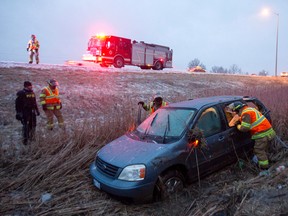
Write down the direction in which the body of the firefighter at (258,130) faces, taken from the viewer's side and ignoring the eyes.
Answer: to the viewer's left

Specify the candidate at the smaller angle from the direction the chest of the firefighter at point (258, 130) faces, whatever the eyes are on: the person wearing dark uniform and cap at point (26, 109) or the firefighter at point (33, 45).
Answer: the person wearing dark uniform and cap

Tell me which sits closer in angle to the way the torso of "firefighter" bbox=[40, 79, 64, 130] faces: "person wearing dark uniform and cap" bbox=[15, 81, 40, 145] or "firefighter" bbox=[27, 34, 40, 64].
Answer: the person wearing dark uniform and cap

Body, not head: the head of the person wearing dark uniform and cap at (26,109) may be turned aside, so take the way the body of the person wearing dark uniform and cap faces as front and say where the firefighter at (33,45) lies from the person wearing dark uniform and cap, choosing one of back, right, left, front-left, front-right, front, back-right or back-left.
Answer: back-left

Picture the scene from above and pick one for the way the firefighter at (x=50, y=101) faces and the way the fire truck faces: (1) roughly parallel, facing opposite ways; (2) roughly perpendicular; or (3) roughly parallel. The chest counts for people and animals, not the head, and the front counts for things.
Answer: roughly perpendicular

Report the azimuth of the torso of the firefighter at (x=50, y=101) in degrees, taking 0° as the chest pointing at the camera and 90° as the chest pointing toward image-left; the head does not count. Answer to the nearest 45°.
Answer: approximately 315°

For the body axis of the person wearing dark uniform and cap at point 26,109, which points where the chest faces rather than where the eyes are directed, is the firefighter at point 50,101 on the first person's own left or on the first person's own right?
on the first person's own left

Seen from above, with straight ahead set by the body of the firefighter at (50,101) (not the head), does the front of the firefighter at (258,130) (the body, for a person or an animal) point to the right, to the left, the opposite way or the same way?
the opposite way

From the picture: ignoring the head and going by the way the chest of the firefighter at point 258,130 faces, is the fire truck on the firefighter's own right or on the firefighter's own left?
on the firefighter's own right

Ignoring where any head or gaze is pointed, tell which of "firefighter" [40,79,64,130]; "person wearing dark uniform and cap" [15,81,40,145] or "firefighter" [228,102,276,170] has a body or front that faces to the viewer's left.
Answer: "firefighter" [228,102,276,170]

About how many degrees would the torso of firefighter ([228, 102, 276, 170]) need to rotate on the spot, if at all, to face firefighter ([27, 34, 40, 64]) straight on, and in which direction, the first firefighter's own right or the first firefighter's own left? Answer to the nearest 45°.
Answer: approximately 45° to the first firefighter's own right

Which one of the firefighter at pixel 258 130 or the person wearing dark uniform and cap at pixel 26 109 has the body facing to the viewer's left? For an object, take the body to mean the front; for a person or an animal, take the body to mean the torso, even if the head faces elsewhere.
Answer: the firefighter

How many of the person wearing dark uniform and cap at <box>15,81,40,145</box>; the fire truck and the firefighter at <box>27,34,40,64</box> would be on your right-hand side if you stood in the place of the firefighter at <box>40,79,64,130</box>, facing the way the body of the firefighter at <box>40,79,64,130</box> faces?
1
